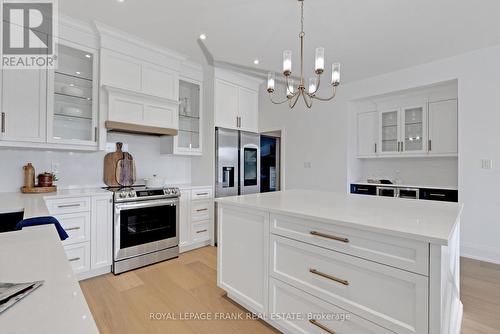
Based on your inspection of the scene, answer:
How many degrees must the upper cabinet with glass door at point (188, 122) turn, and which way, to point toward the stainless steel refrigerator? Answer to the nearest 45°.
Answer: approximately 45° to its left

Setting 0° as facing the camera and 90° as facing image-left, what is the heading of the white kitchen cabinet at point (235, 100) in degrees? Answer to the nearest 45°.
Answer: approximately 315°

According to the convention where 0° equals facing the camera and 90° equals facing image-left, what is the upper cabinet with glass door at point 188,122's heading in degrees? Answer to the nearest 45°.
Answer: approximately 315°

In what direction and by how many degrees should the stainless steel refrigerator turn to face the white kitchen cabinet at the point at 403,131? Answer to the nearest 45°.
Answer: approximately 45° to its left

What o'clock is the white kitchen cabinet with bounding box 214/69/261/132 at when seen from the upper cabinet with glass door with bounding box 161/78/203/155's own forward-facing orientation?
The white kitchen cabinet is roughly at 10 o'clock from the upper cabinet with glass door.

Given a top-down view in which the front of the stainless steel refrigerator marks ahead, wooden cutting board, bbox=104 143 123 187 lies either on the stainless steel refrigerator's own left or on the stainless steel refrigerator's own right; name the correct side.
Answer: on the stainless steel refrigerator's own right

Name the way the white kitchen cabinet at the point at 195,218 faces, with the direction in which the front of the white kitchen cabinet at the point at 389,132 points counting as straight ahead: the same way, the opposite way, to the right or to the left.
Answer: to the left

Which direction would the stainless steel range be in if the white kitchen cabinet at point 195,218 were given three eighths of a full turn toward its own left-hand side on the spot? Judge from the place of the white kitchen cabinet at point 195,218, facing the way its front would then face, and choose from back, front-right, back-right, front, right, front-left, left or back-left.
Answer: back-left
